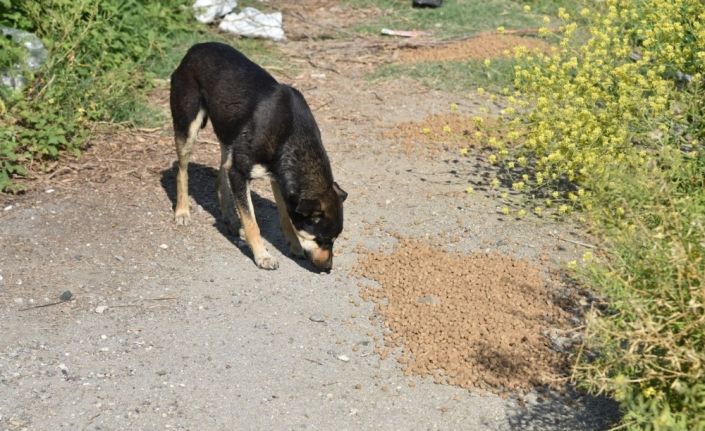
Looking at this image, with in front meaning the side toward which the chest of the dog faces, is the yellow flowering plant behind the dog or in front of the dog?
in front

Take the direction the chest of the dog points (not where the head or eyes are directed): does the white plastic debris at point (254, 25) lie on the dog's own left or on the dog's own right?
on the dog's own left

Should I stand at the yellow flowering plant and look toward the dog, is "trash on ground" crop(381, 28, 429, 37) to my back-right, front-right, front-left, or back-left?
front-right

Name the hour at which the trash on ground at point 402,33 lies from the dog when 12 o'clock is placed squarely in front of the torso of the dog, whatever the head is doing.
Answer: The trash on ground is roughly at 8 o'clock from the dog.

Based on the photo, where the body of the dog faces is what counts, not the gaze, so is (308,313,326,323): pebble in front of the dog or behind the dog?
in front

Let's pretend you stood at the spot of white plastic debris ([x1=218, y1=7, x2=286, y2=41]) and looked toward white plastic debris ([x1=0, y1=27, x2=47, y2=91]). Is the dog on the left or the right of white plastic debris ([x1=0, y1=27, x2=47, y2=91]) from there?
left

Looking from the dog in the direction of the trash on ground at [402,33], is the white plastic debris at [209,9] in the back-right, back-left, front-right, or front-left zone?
front-left

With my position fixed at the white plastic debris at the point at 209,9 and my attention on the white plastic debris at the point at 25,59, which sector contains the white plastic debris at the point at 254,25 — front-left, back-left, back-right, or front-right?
back-left

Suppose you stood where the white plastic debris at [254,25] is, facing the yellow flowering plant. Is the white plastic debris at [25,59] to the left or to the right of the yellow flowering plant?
right

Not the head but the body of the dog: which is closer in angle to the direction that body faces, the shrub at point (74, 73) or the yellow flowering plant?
the yellow flowering plant

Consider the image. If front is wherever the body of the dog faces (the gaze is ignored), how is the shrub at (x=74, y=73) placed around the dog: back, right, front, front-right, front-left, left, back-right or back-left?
back

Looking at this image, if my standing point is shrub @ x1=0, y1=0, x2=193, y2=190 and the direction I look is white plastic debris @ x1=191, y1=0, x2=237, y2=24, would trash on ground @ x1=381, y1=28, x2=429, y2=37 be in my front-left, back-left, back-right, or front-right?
front-right

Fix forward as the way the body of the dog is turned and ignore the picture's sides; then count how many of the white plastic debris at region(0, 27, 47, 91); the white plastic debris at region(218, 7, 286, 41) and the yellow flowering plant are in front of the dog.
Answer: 1

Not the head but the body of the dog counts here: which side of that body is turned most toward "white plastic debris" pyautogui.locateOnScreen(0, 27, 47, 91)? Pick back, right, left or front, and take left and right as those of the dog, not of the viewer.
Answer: back

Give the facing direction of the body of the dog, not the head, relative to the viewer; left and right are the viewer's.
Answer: facing the viewer and to the right of the viewer

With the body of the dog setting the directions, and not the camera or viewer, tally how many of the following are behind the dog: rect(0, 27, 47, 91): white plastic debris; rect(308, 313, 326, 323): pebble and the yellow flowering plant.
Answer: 1

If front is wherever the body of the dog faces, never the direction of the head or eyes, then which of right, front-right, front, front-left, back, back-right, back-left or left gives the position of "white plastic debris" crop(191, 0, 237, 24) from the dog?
back-left
